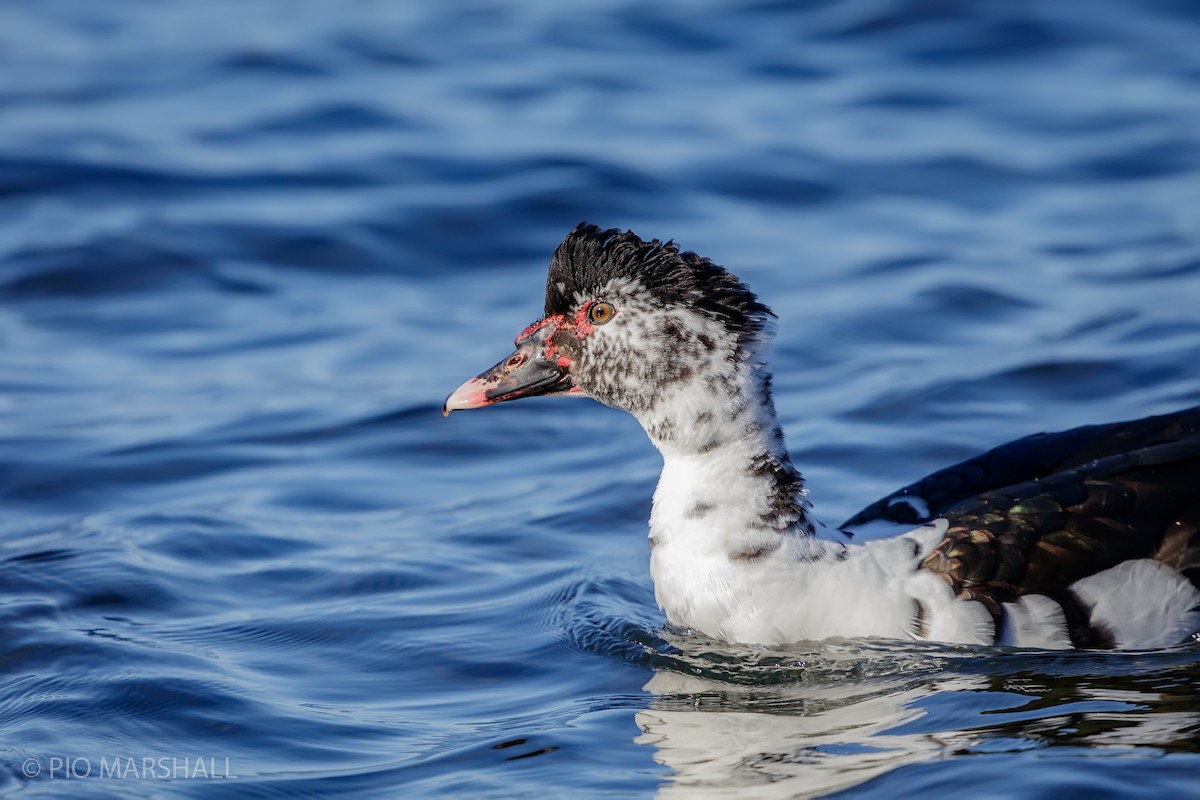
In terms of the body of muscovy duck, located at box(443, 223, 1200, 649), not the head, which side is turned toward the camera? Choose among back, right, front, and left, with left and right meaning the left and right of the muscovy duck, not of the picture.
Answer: left
